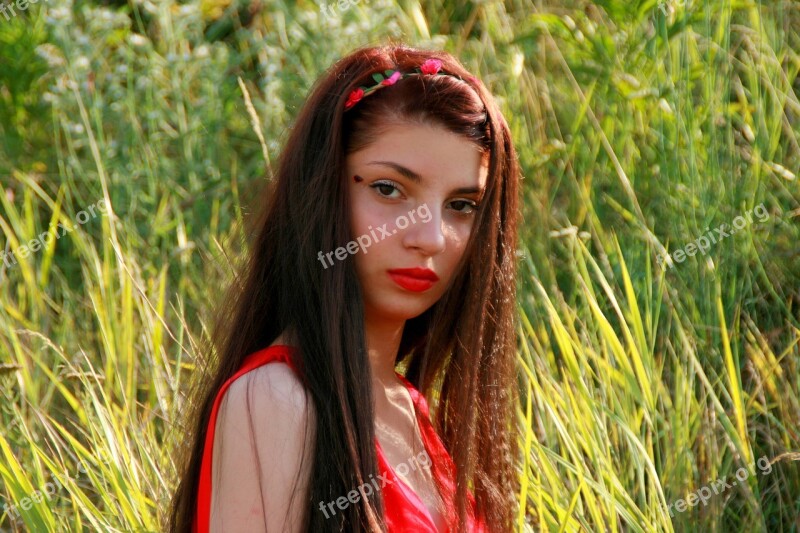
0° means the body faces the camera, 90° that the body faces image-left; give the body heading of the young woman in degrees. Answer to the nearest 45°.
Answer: approximately 315°
